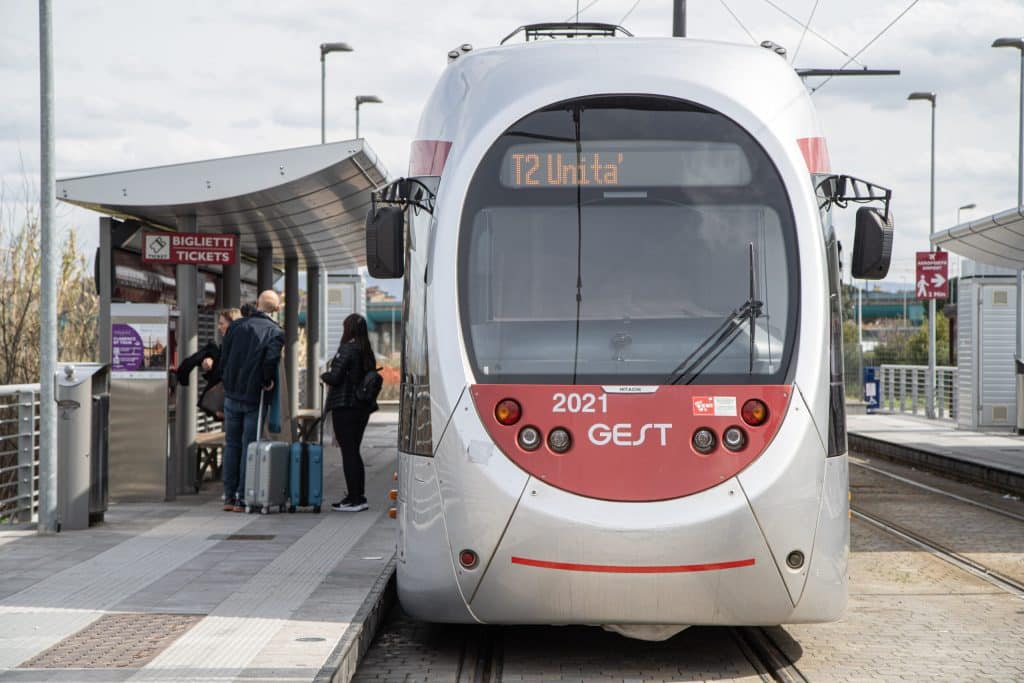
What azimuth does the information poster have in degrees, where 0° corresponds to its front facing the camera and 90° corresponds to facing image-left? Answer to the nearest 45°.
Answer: approximately 0°

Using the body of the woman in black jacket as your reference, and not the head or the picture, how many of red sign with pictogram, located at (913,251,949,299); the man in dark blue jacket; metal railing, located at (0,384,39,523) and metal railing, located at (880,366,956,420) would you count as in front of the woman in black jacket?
2

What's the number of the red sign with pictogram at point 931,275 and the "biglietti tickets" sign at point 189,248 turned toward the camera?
2

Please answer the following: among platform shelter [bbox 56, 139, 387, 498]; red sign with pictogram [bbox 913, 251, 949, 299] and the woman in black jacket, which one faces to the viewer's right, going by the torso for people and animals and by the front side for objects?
the platform shelter
